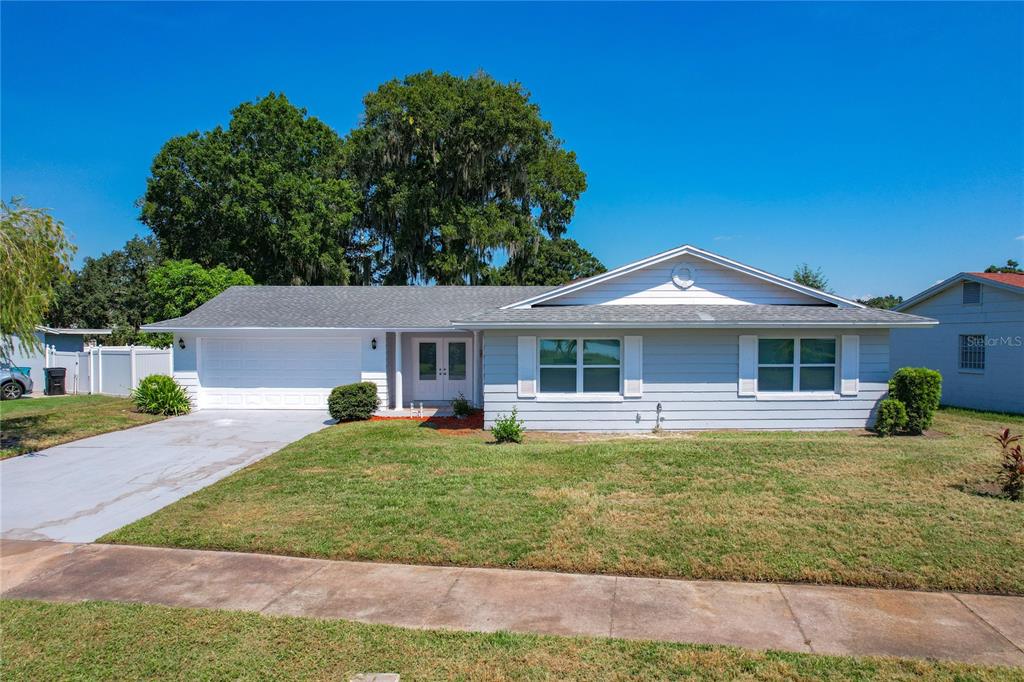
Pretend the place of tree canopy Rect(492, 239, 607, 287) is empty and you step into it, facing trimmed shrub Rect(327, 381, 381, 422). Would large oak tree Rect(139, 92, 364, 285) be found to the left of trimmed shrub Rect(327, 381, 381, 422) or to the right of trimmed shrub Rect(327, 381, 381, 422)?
right

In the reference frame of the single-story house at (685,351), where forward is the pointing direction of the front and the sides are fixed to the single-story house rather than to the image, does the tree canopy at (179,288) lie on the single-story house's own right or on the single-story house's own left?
on the single-story house's own right

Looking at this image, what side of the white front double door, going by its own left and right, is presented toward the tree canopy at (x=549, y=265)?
back

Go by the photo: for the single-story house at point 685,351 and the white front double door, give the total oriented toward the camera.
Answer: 2

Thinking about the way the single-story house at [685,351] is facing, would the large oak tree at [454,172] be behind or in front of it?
behind

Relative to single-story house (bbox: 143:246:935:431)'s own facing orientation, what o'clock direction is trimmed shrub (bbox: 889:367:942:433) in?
The trimmed shrub is roughly at 9 o'clock from the single-story house.

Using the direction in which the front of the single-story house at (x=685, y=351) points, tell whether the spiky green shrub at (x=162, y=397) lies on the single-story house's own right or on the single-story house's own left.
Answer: on the single-story house's own right

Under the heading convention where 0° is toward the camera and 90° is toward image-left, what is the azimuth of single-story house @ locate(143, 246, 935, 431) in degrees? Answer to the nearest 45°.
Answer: approximately 0°

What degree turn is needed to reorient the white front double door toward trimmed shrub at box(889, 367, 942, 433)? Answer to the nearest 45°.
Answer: approximately 45° to its left

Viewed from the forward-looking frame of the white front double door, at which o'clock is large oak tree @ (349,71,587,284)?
The large oak tree is roughly at 6 o'clock from the white front double door.
